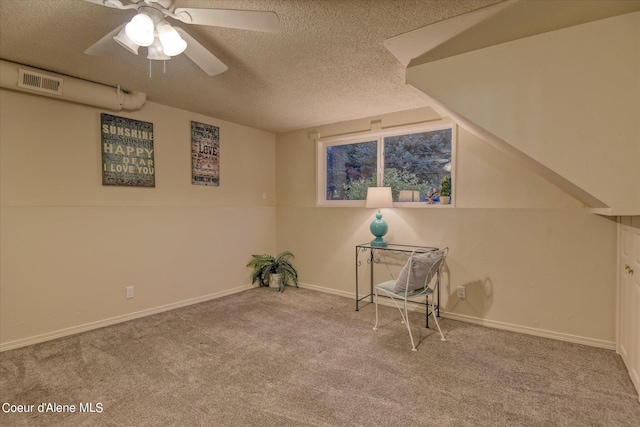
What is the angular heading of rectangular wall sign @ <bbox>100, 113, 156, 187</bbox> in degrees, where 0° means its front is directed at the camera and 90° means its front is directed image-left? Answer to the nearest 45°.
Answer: approximately 315°

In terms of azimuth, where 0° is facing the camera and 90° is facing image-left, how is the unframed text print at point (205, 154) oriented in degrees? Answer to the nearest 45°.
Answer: approximately 315°

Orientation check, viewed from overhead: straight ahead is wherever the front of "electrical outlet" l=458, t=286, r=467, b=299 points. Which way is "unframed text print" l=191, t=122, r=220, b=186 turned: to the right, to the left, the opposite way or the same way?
to the left

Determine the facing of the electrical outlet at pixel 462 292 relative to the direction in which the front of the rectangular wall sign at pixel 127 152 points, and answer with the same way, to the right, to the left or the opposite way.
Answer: to the right

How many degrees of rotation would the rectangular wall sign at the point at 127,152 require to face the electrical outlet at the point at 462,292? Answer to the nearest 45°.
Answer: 0° — it already faces it

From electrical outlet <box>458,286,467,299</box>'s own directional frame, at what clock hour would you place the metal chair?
The metal chair is roughly at 1 o'clock from the electrical outlet.

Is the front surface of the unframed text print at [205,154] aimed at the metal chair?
yes
